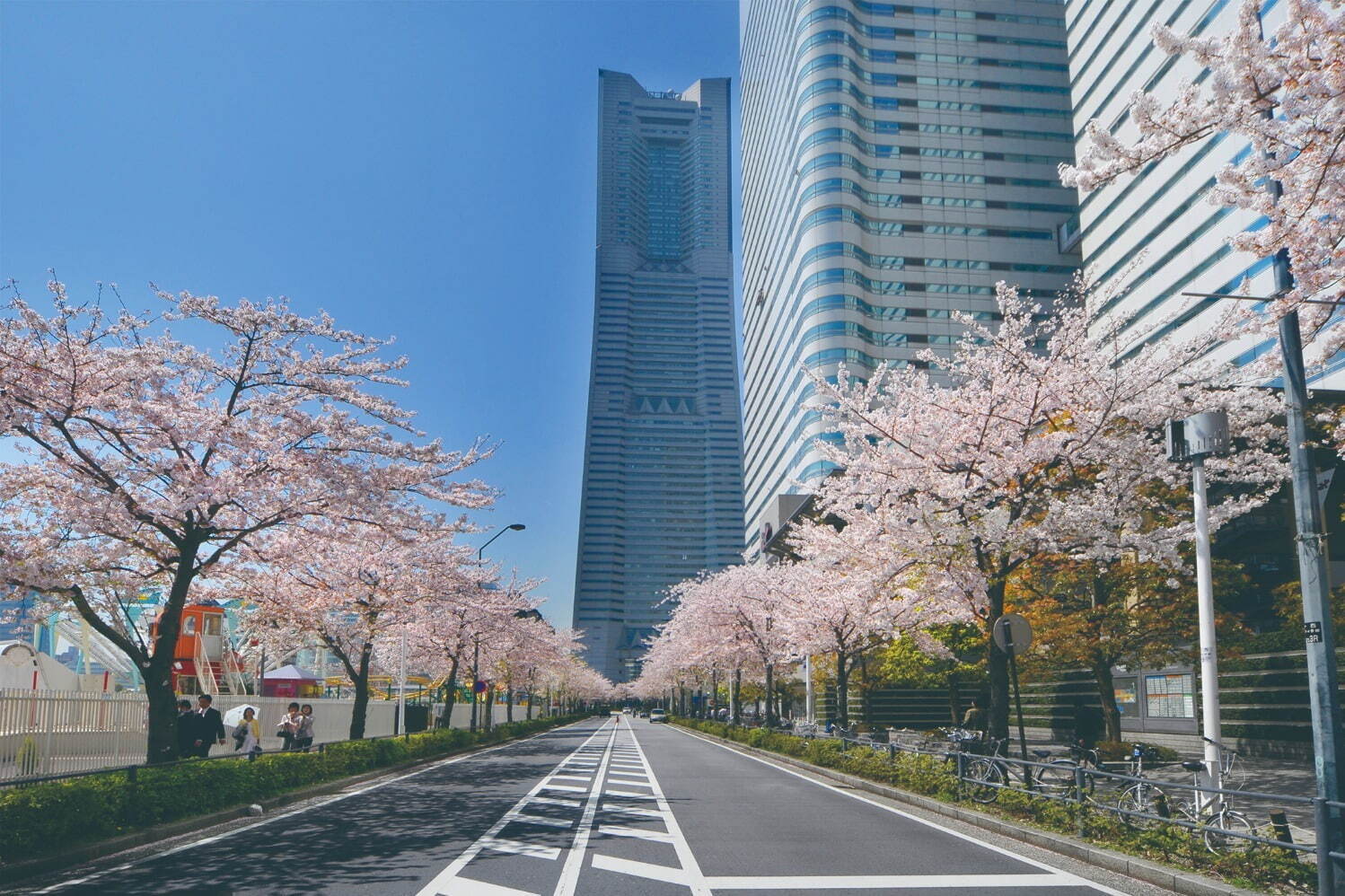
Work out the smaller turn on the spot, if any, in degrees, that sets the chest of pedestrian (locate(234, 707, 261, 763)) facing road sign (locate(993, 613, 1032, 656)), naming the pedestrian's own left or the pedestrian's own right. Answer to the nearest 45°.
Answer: approximately 45° to the pedestrian's own left

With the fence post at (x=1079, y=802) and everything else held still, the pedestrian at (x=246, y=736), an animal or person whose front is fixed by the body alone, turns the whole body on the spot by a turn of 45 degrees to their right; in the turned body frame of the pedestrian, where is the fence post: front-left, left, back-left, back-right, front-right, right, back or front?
left

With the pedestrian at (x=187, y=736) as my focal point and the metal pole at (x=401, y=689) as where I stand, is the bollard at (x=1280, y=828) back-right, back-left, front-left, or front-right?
front-left

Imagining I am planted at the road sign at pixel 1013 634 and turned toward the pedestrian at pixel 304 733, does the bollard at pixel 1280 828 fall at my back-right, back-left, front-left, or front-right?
back-left

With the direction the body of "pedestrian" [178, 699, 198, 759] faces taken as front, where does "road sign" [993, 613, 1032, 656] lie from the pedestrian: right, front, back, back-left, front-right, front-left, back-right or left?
front-left

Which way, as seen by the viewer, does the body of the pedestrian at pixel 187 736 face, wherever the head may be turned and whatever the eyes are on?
toward the camera

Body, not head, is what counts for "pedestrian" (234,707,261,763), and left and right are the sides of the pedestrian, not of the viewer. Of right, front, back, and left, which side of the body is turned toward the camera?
front
